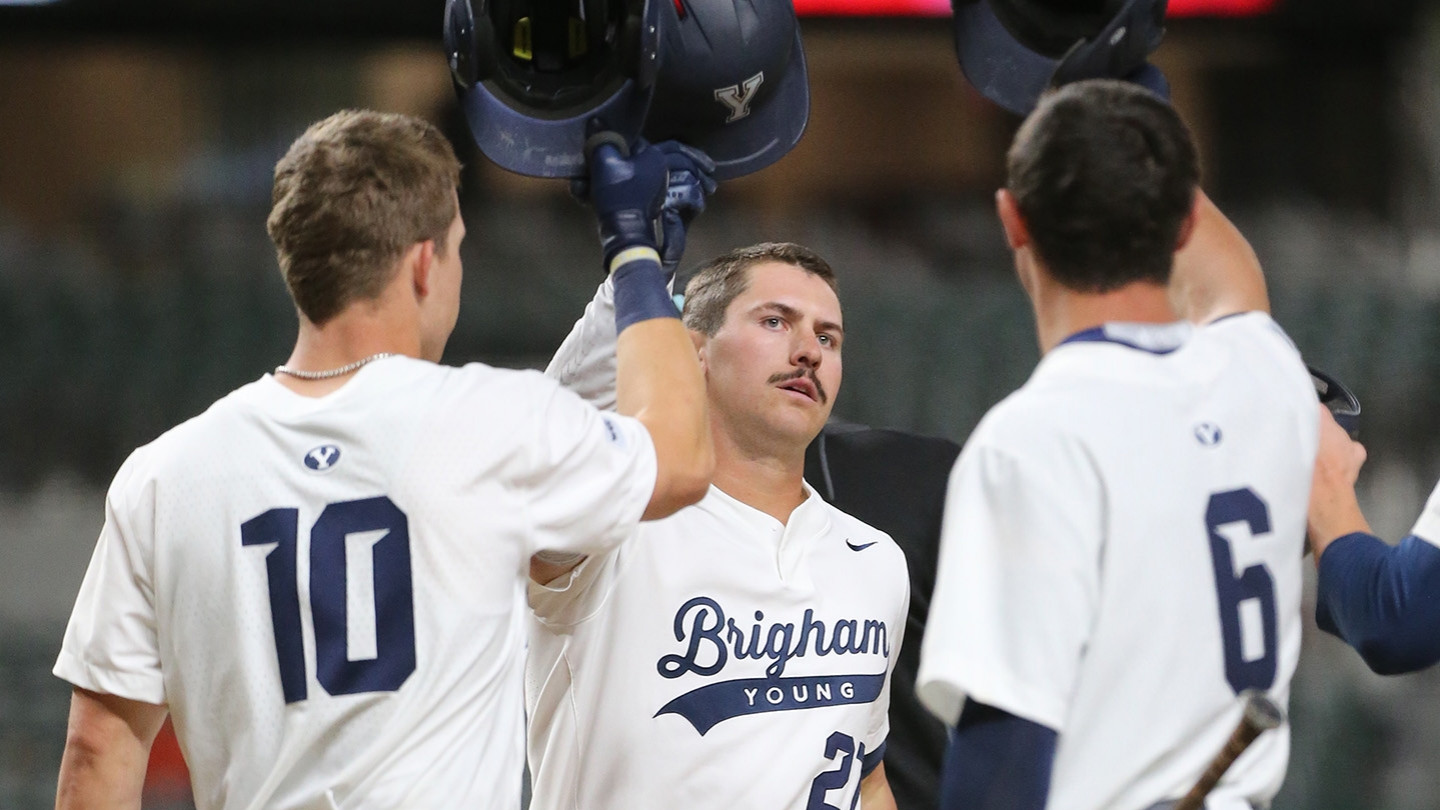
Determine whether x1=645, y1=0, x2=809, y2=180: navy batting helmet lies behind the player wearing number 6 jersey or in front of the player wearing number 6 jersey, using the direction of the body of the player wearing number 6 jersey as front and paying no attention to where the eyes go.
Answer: in front

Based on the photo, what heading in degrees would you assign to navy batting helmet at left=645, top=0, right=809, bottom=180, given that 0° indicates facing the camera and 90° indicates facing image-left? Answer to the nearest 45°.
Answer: approximately 315°

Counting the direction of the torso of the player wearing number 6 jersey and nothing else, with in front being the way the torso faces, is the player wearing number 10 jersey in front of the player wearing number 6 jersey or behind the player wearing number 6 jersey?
in front

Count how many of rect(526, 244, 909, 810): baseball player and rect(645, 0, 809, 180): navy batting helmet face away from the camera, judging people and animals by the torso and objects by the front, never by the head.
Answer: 0

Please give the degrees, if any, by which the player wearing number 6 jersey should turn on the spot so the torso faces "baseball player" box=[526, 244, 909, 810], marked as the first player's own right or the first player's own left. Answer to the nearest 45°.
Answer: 0° — they already face them

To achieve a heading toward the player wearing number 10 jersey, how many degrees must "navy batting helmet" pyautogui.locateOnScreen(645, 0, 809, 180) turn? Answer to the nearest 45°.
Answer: approximately 90° to its right

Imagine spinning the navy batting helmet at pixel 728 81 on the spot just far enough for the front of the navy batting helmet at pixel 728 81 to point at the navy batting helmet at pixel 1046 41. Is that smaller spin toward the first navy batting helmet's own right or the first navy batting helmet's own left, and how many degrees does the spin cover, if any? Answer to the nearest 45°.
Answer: approximately 45° to the first navy batting helmet's own left

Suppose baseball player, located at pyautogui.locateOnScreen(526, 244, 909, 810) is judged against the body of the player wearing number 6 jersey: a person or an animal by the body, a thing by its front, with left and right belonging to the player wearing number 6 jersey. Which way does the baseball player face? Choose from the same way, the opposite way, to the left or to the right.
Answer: the opposite way

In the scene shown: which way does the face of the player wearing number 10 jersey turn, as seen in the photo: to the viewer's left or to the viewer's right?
to the viewer's right
